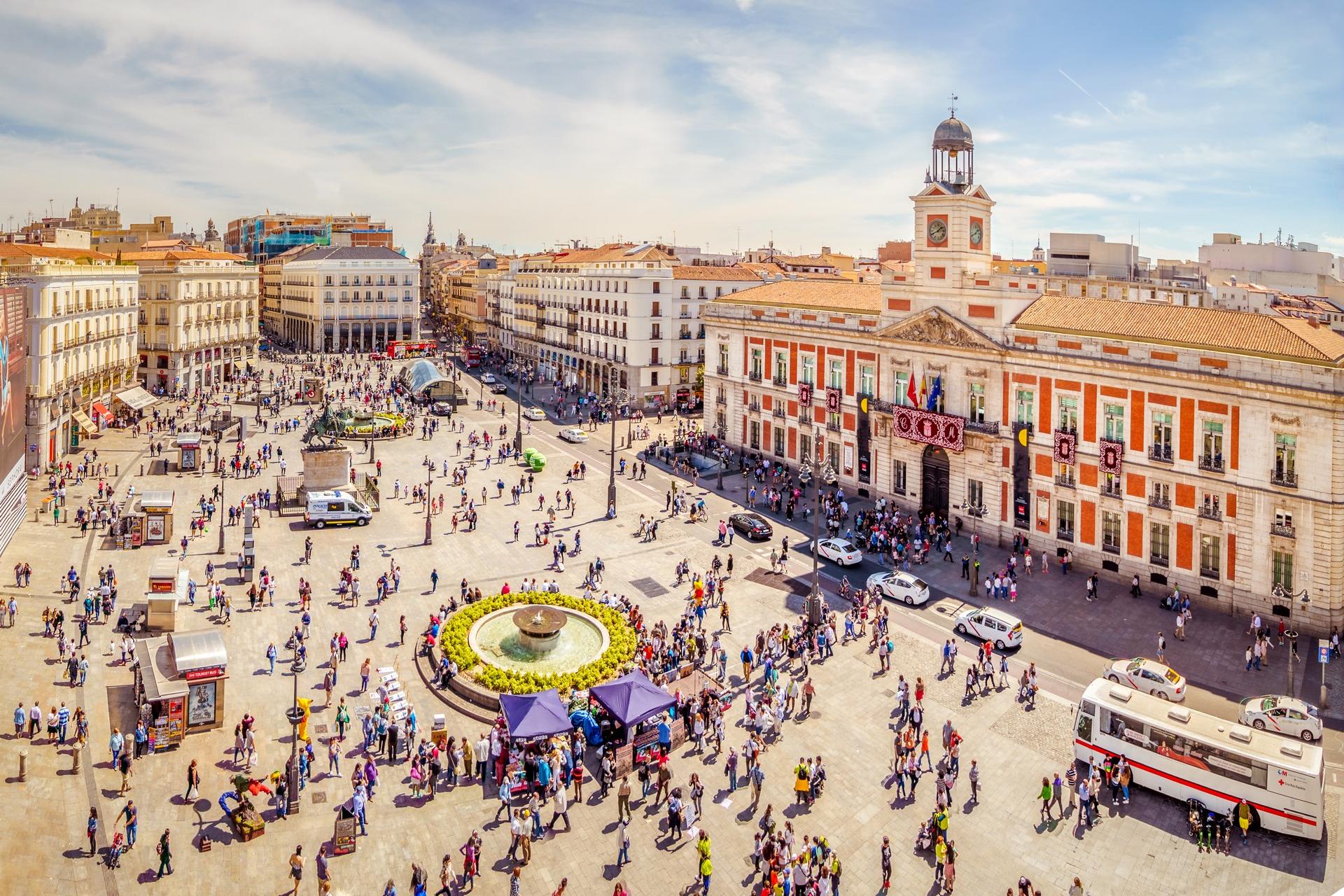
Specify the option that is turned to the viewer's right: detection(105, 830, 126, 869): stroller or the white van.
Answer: the white van

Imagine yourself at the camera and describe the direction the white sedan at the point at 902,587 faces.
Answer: facing away from the viewer and to the left of the viewer

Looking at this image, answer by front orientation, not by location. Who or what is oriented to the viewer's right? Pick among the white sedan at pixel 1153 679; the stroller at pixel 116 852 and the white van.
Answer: the white van

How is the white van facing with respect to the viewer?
to the viewer's right

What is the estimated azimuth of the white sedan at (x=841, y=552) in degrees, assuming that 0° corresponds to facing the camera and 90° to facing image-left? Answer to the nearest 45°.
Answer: approximately 135°

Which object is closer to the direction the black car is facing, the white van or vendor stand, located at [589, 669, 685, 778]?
the white van
